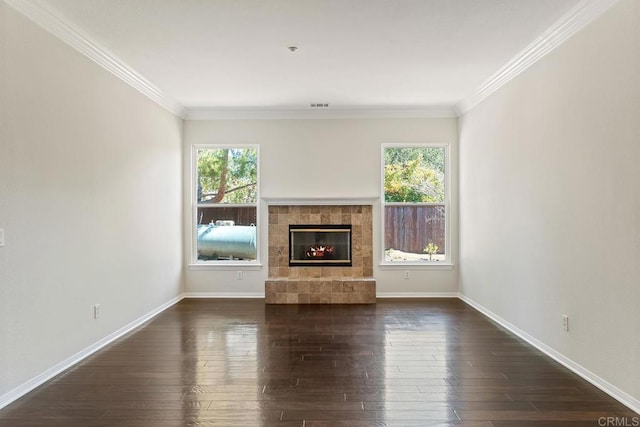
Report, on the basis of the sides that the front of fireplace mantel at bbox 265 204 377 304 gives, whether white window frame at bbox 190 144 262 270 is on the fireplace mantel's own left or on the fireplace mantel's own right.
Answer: on the fireplace mantel's own right

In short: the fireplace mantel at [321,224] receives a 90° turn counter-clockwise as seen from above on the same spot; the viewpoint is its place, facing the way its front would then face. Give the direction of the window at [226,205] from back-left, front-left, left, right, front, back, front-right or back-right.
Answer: back

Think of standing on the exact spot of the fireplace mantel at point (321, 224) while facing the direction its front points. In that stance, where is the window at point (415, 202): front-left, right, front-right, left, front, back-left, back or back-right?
left

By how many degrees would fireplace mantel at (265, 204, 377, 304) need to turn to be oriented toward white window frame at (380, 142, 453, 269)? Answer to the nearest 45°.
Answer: approximately 90° to its left

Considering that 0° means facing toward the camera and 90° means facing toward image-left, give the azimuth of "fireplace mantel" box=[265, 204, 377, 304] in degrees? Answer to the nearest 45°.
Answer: approximately 0°
